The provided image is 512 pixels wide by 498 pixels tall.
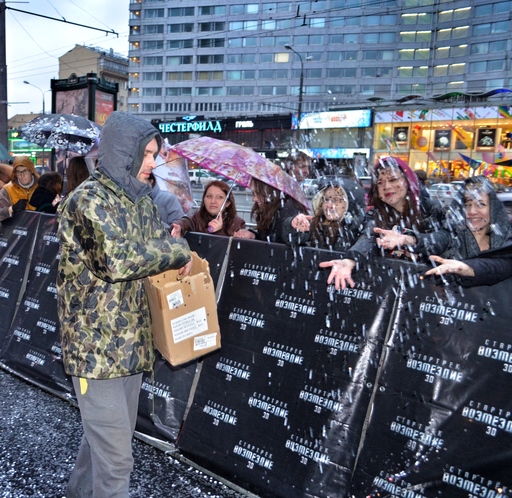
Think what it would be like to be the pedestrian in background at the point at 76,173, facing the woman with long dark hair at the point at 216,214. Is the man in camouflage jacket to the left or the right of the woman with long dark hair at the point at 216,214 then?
right

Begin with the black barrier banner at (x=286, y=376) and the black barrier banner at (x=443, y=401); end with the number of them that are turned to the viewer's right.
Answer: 0

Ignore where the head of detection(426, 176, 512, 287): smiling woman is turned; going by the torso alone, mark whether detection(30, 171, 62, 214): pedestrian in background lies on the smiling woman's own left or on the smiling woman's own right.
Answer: on the smiling woman's own right

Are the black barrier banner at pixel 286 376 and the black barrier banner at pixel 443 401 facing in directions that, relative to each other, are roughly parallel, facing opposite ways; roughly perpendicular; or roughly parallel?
roughly parallel

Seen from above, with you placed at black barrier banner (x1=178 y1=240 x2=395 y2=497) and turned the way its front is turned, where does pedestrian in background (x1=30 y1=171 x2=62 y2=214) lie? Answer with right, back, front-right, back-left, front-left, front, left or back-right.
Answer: right

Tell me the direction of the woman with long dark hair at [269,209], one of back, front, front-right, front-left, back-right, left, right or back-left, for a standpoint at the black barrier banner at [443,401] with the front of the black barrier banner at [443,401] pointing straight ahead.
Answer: right

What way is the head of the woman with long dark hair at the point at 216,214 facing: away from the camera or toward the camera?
toward the camera

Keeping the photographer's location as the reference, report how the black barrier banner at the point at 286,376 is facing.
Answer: facing the viewer and to the left of the viewer

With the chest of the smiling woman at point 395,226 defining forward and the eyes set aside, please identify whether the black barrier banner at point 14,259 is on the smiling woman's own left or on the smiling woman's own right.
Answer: on the smiling woman's own right

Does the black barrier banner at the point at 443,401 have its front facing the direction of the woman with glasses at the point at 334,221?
no

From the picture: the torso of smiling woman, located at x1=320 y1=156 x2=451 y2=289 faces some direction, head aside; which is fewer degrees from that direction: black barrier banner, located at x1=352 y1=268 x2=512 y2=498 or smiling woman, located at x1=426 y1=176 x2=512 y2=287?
the black barrier banner

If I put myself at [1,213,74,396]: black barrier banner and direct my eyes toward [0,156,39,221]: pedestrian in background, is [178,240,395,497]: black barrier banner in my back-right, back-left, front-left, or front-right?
back-right

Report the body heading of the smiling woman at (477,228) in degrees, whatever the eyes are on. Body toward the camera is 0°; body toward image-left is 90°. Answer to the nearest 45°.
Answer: approximately 45°

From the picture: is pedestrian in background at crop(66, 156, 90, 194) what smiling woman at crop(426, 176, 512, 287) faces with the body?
no
